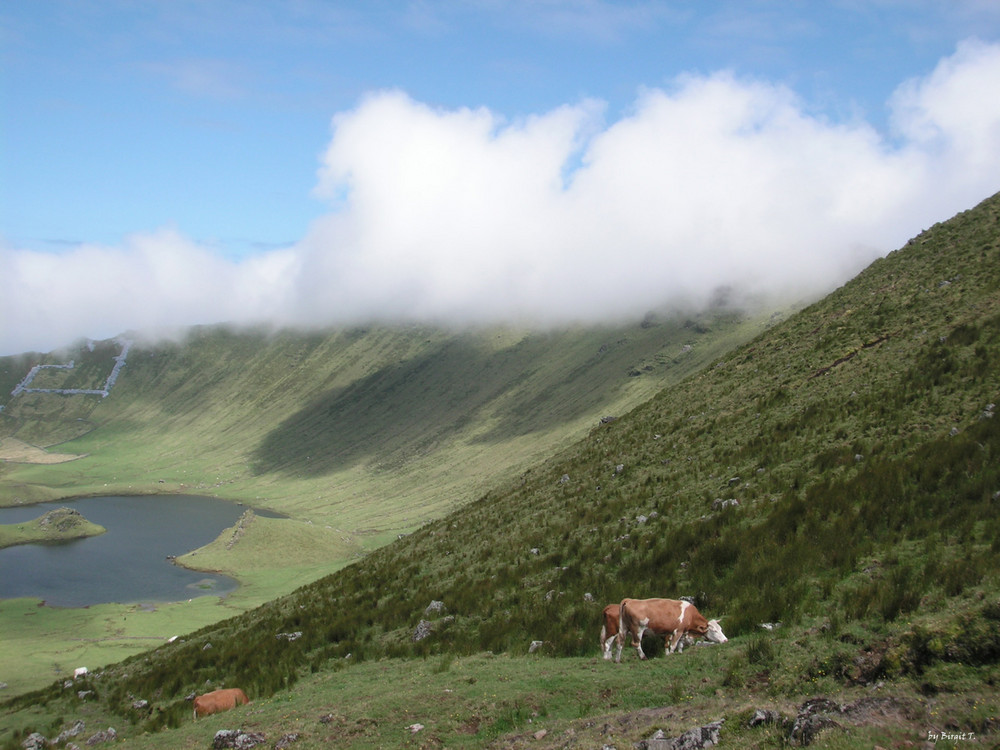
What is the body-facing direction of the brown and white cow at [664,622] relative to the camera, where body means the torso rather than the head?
to the viewer's right

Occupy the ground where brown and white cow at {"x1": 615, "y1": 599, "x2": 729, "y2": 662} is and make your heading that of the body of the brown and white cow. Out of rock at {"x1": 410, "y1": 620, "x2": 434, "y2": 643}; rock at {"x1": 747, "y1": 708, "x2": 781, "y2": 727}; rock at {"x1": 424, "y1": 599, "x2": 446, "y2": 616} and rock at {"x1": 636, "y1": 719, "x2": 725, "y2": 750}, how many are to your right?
2

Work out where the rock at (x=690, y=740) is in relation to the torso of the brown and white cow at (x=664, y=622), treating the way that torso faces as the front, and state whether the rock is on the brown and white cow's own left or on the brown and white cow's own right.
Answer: on the brown and white cow's own right
